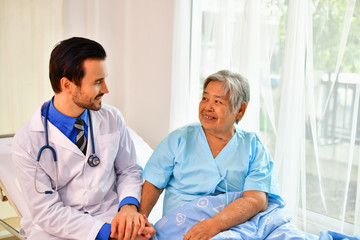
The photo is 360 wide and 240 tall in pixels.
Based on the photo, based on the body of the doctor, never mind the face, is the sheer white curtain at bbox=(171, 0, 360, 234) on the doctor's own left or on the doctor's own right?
on the doctor's own left

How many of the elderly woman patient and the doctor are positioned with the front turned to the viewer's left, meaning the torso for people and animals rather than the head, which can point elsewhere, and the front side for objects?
0

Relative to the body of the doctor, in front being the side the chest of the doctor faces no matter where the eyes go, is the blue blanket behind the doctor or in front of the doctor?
in front

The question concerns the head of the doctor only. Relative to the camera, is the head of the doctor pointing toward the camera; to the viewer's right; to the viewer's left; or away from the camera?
to the viewer's right

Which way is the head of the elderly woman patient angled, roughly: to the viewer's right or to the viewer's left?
to the viewer's left

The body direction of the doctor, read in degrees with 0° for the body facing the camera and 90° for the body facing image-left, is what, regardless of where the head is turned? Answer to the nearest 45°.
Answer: approximately 315°

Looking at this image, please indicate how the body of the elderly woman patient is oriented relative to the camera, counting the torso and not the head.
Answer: toward the camera
